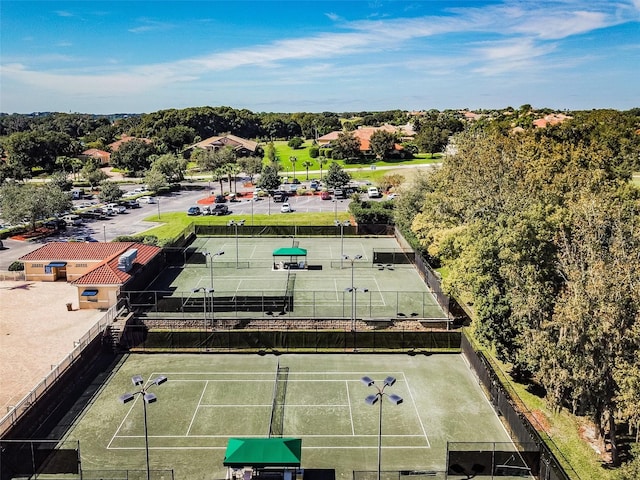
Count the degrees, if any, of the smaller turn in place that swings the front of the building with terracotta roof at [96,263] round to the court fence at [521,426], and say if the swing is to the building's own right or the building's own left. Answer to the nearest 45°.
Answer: approximately 45° to the building's own left

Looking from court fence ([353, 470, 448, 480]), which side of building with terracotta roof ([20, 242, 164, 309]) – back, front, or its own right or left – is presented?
front

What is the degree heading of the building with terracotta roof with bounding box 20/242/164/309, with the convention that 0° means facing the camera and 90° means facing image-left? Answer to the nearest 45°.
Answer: approximately 0°

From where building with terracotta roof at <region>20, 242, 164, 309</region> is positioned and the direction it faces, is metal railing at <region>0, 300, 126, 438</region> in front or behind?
in front

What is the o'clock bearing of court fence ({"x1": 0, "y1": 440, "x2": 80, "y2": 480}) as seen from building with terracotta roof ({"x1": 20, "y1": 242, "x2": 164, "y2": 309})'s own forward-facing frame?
The court fence is roughly at 12 o'clock from the building with terracotta roof.

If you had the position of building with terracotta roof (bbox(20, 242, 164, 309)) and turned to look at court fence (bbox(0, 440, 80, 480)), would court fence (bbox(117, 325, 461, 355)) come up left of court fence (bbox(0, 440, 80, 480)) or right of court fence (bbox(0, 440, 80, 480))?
left

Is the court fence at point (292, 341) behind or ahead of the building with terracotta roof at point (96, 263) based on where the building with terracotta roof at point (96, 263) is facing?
ahead

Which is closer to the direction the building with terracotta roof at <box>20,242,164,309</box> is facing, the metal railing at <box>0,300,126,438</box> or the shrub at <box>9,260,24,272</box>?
the metal railing

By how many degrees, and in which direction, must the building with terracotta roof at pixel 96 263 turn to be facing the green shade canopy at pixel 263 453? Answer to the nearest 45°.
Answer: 0° — it already faces it
